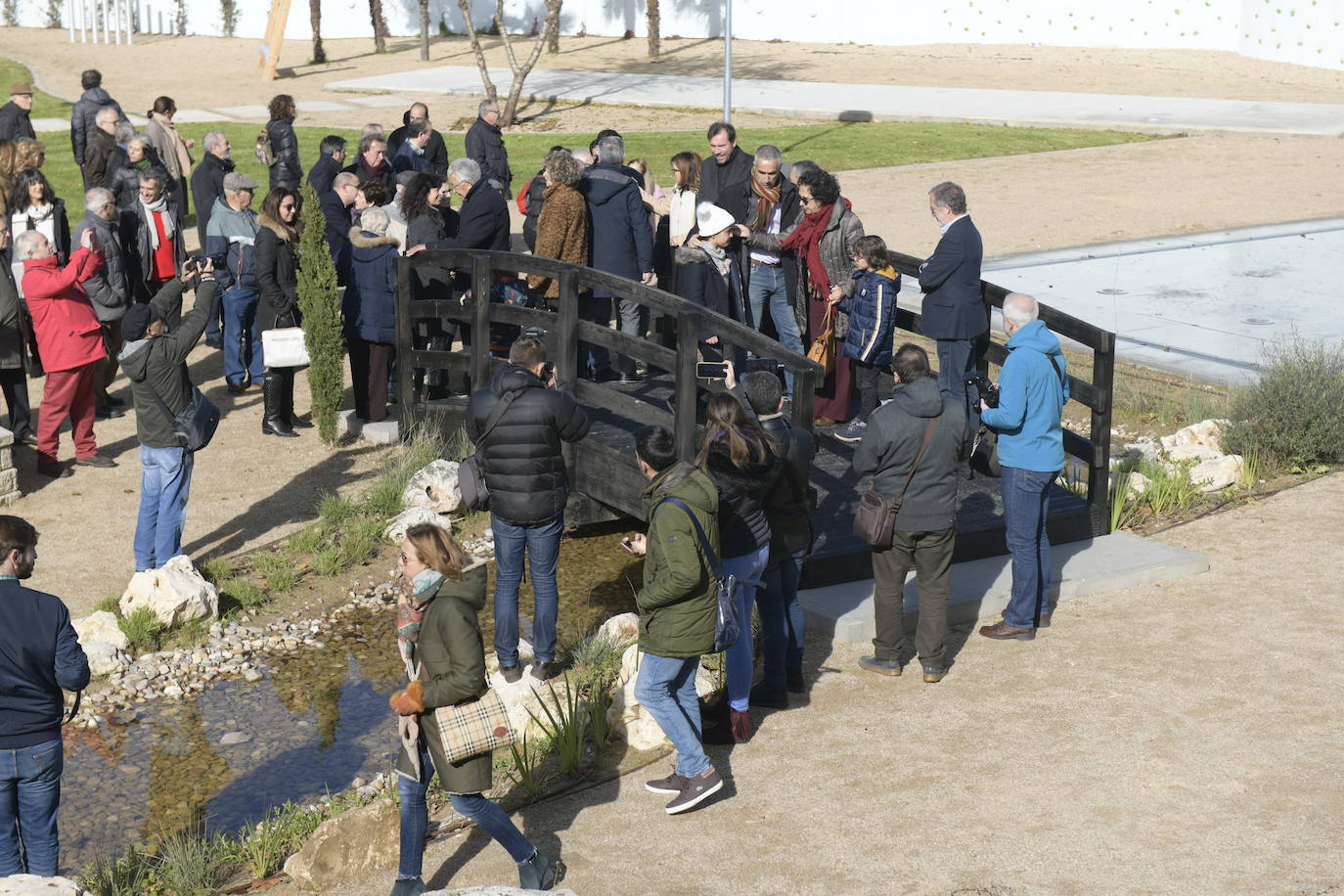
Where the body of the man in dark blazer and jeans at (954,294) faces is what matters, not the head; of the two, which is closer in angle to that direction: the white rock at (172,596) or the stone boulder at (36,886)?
the white rock

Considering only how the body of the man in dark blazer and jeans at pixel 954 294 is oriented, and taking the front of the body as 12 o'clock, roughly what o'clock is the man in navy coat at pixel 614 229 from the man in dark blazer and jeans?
The man in navy coat is roughly at 1 o'clock from the man in dark blazer and jeans.

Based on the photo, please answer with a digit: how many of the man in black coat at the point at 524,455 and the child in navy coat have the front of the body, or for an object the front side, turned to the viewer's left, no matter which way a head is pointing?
1

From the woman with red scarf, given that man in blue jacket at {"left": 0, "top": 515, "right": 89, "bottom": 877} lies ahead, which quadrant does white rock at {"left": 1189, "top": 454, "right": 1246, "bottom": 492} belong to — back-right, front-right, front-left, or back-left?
back-left

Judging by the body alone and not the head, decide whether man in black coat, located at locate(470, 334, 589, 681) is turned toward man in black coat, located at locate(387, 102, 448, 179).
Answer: yes

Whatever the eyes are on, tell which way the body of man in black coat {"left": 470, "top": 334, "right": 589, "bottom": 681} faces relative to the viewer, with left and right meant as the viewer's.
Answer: facing away from the viewer

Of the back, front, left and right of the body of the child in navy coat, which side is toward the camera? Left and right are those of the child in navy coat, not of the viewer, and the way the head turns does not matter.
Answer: left
